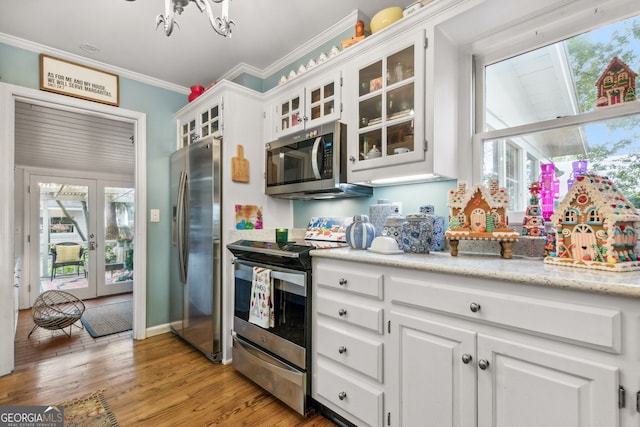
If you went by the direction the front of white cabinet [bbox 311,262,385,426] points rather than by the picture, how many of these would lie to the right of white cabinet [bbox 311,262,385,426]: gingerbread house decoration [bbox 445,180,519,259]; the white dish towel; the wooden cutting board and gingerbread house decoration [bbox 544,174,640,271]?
2

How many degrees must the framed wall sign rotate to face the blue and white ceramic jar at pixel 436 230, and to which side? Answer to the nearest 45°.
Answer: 0° — it already faces it

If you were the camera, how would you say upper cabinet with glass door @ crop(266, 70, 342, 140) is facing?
facing the viewer and to the left of the viewer

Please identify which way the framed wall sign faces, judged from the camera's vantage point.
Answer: facing the viewer and to the right of the viewer

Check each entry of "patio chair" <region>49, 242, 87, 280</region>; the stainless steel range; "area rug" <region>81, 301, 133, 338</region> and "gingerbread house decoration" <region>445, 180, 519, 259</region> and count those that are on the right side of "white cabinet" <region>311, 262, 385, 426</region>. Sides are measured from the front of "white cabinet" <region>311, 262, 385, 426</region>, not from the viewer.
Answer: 3

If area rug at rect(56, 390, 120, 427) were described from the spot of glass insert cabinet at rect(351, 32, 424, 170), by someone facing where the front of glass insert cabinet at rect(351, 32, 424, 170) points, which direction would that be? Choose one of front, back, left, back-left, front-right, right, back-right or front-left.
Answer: front-right

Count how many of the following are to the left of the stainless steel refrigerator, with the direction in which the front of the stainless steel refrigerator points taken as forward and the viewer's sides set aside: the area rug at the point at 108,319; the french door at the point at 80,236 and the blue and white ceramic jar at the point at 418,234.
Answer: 1

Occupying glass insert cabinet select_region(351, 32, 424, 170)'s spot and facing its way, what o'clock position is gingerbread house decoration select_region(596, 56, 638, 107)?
The gingerbread house decoration is roughly at 8 o'clock from the glass insert cabinet.

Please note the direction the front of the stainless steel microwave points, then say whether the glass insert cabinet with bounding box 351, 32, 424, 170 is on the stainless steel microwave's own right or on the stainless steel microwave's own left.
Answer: on the stainless steel microwave's own left

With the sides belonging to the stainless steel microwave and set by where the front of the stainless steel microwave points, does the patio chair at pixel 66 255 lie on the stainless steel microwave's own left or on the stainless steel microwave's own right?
on the stainless steel microwave's own right

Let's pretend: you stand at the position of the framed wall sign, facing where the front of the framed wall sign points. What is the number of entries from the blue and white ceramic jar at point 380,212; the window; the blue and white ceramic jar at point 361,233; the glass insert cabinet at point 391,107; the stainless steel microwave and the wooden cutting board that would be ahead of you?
6

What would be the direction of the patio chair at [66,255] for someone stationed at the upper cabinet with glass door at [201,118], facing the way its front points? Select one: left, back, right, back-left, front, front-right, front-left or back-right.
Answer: right

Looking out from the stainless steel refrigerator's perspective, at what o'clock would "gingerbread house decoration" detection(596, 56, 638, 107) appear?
The gingerbread house decoration is roughly at 9 o'clock from the stainless steel refrigerator.

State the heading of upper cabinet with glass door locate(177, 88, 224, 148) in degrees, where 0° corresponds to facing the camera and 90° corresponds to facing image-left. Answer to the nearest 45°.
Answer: approximately 45°
